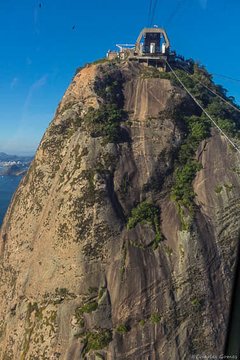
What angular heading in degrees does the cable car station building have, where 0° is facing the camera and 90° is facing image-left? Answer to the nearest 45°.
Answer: approximately 0°
